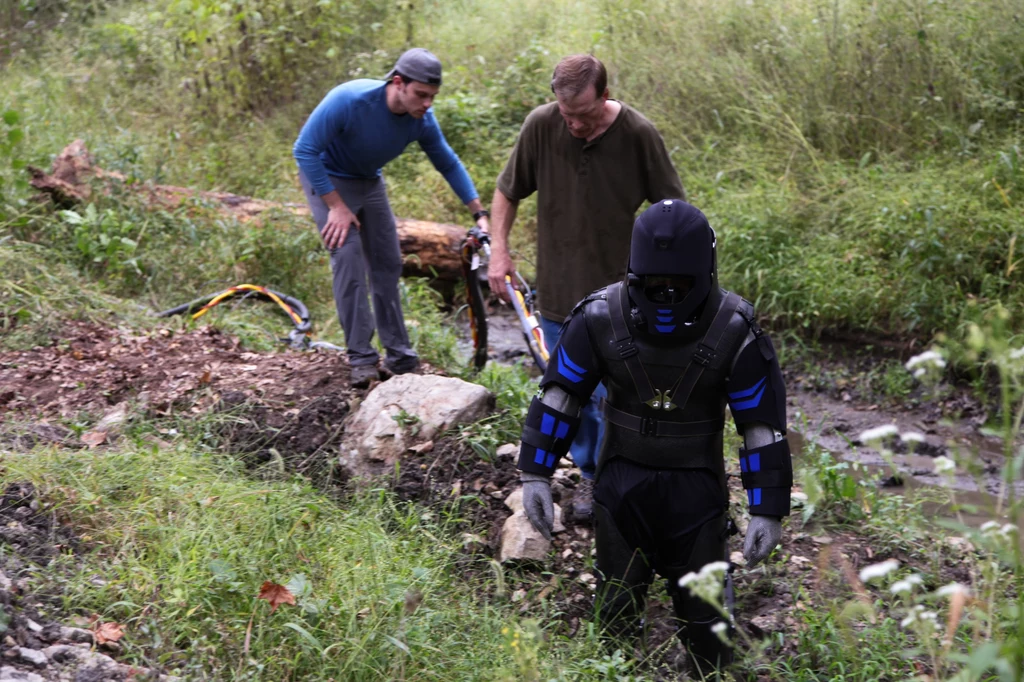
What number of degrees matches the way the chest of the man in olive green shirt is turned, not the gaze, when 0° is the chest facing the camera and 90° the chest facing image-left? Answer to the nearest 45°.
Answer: approximately 0°

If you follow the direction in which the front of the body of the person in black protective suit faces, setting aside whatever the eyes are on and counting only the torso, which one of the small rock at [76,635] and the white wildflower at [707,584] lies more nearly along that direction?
the white wildflower

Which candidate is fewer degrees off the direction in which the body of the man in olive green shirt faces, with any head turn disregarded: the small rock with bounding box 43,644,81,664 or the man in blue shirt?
the small rock

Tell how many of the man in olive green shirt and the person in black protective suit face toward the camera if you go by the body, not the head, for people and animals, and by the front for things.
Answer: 2

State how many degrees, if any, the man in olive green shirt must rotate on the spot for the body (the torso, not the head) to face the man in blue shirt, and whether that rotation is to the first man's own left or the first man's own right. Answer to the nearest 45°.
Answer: approximately 135° to the first man's own right

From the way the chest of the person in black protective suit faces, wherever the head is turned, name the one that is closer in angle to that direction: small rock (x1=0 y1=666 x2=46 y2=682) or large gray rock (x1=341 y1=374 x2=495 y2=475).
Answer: the small rock

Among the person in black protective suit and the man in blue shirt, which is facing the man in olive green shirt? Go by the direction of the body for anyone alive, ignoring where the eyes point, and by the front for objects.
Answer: the man in blue shirt

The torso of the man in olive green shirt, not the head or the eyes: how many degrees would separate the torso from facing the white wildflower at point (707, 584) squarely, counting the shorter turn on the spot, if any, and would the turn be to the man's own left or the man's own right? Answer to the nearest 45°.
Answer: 0° — they already face it

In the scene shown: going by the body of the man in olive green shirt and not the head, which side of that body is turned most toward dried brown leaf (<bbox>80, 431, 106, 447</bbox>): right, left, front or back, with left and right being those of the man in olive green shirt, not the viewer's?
right

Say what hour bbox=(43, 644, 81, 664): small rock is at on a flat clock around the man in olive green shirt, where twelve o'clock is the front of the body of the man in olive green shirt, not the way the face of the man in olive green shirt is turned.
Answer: The small rock is roughly at 1 o'clock from the man in olive green shirt.

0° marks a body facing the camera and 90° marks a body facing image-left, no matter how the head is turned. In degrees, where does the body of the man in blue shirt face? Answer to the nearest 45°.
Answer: approximately 315°
